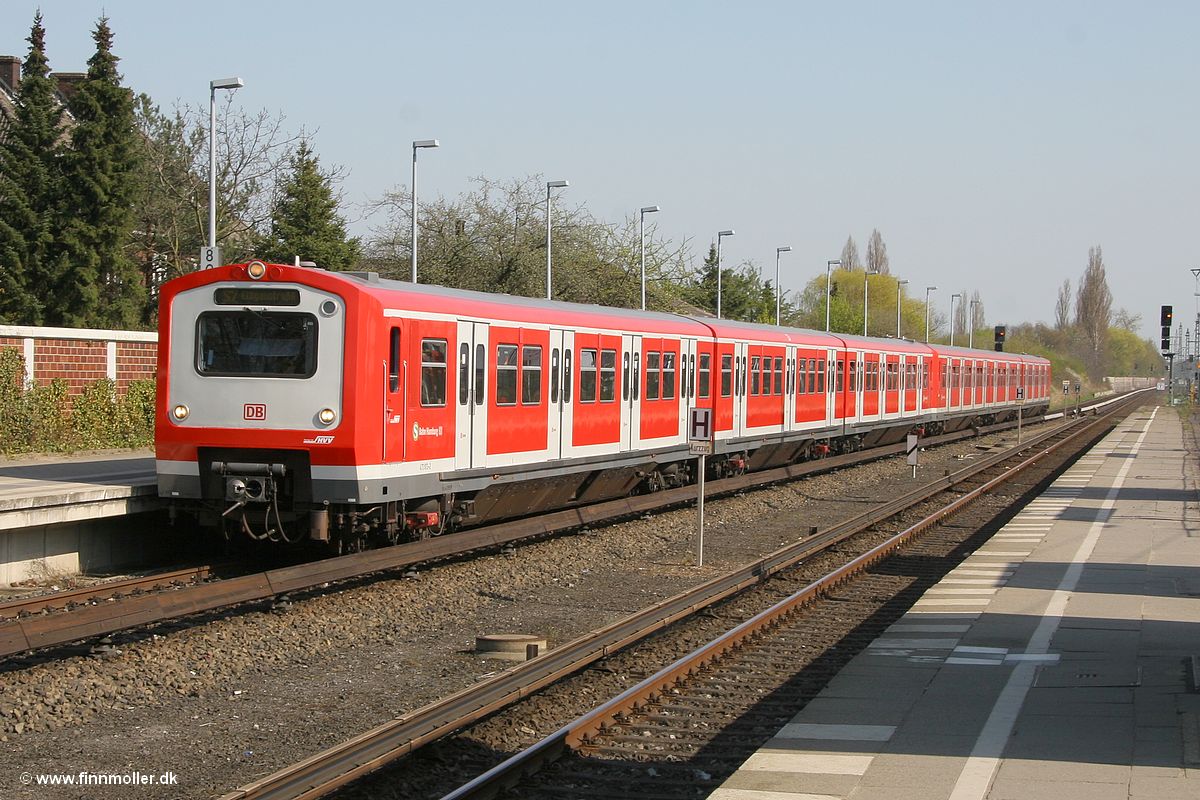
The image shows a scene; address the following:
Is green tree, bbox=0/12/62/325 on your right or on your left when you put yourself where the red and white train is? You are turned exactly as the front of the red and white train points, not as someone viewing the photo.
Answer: on your right

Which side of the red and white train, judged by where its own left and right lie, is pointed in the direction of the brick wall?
right

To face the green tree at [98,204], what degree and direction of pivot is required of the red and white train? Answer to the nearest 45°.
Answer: approximately 90° to its right

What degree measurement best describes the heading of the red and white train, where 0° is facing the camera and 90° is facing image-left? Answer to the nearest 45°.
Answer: approximately 45°

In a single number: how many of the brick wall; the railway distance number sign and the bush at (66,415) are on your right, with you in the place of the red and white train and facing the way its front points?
3

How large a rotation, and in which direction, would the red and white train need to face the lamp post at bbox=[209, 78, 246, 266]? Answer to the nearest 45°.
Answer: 0° — it already faces it
